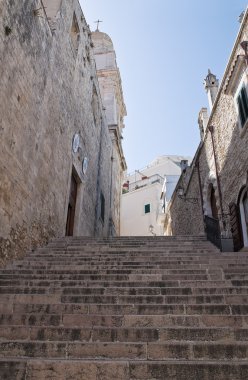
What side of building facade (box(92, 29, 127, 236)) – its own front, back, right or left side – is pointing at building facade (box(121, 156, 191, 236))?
left

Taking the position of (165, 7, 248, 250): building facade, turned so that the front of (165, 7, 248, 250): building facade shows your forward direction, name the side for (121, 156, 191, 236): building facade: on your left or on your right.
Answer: on your right

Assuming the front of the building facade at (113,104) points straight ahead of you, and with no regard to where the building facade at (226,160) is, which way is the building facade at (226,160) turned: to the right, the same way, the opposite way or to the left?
the opposite way

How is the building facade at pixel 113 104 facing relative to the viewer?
to the viewer's right

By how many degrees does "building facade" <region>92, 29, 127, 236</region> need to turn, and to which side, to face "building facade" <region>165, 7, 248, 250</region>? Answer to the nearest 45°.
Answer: approximately 90° to its right

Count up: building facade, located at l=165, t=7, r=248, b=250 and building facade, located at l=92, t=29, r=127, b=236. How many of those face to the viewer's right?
1

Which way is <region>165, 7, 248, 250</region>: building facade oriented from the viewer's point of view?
to the viewer's left

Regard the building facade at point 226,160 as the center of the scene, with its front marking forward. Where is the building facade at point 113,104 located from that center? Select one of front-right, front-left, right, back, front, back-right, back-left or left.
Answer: front-right
